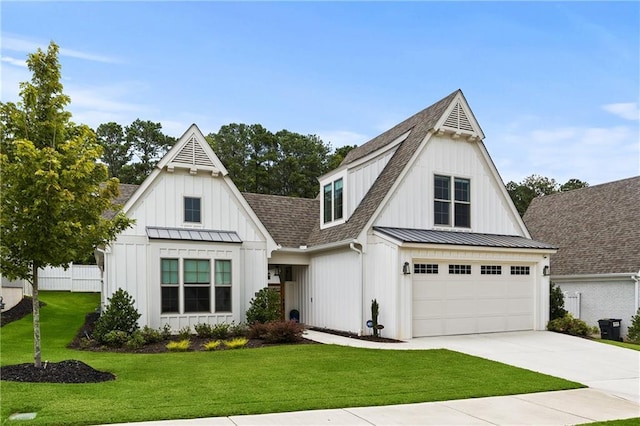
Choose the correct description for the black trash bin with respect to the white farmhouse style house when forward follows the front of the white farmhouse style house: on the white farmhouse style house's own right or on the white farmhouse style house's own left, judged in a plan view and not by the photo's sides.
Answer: on the white farmhouse style house's own left

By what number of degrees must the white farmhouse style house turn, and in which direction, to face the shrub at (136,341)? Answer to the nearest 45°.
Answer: approximately 90° to its right

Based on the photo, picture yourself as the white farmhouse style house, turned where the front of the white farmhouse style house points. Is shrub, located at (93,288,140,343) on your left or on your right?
on your right

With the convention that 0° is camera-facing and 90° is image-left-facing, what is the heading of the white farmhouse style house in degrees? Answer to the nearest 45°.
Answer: approximately 315°

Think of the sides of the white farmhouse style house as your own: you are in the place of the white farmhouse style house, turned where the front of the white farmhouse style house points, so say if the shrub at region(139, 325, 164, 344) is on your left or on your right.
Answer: on your right
